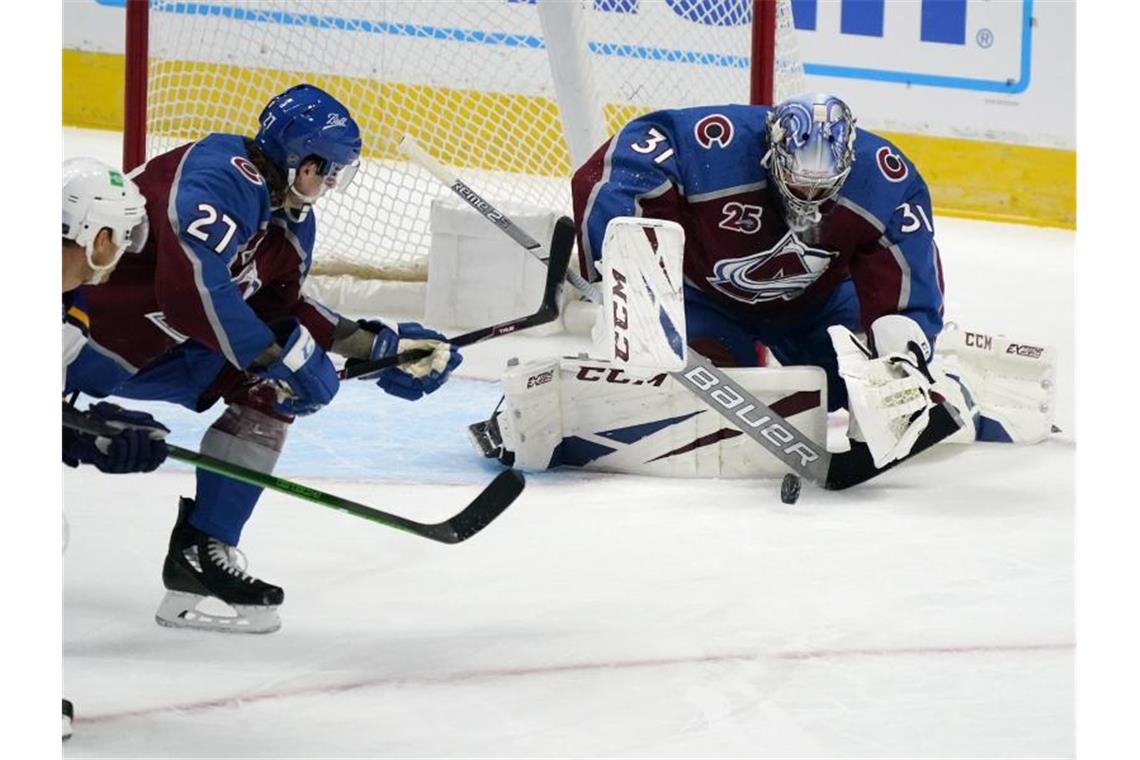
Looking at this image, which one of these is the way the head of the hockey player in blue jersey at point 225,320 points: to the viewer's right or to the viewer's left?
to the viewer's right

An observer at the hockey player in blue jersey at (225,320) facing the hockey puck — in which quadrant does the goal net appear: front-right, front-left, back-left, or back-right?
front-left

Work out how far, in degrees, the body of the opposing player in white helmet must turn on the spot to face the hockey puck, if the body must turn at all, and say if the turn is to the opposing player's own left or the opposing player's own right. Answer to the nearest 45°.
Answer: approximately 45° to the opposing player's own left

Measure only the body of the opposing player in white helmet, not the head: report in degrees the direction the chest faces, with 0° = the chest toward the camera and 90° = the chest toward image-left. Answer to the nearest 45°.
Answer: approximately 270°

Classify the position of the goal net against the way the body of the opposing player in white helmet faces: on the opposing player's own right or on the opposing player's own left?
on the opposing player's own left
